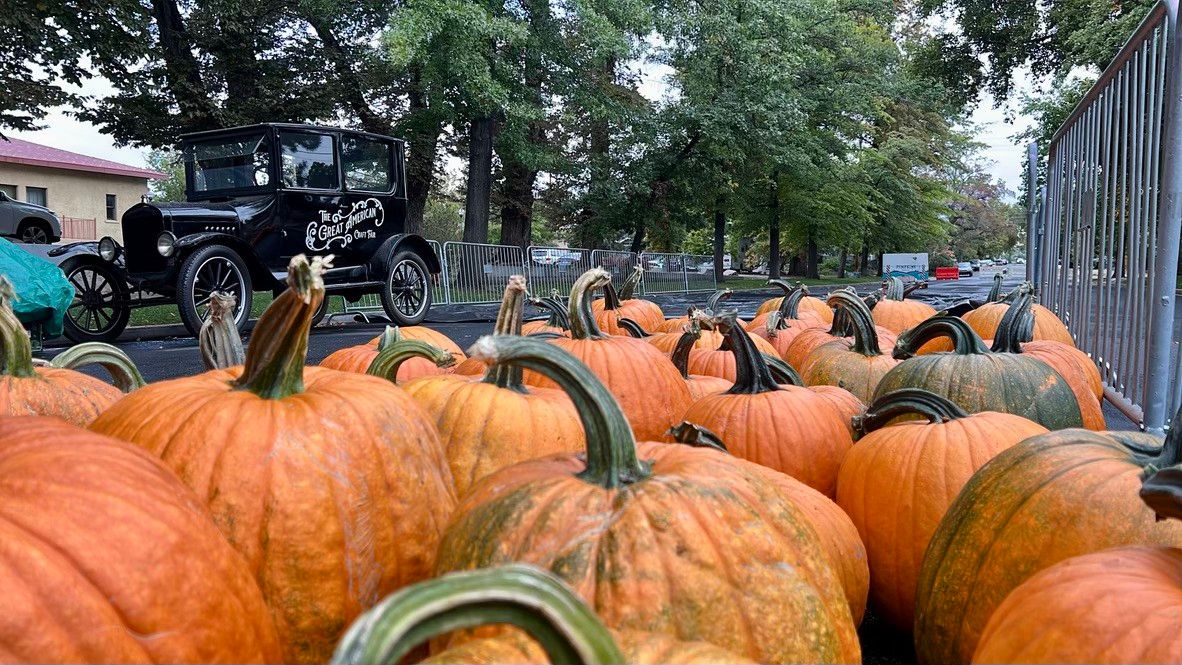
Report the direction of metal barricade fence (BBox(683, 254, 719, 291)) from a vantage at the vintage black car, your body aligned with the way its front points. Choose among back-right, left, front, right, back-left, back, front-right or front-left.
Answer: back

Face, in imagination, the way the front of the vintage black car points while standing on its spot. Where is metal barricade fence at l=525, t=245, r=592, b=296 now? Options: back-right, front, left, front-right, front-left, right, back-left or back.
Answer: back

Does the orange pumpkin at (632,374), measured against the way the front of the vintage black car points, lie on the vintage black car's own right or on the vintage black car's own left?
on the vintage black car's own left

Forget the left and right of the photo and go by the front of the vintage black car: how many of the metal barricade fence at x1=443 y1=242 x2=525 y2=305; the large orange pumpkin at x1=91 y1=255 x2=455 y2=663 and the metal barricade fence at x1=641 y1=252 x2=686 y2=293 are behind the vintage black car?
2

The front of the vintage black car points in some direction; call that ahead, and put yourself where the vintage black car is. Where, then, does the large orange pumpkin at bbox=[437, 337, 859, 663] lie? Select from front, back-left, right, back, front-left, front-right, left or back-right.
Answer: front-left

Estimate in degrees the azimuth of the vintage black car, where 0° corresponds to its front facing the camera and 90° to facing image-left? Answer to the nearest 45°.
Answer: approximately 45°

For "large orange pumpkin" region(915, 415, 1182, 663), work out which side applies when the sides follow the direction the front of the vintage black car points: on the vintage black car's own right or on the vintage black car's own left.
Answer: on the vintage black car's own left

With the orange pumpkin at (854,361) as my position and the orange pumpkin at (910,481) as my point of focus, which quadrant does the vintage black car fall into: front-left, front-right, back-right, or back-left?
back-right
